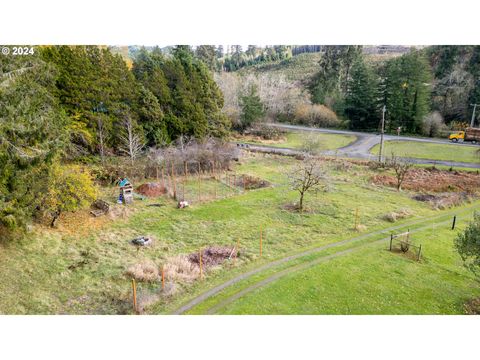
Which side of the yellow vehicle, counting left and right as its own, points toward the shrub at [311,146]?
front

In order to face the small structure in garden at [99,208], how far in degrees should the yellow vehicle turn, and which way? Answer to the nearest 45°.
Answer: approximately 45° to its left

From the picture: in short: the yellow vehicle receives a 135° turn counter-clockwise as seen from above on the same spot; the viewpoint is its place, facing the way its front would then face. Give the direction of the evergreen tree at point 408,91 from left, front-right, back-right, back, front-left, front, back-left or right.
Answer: back

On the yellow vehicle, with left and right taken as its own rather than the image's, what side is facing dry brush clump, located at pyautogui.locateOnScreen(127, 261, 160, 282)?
left

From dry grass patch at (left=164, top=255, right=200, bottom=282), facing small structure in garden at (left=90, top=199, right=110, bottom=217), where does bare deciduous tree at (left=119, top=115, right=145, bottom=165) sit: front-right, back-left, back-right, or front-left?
front-right

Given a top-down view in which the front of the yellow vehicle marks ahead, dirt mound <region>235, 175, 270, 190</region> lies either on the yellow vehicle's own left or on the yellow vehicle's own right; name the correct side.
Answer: on the yellow vehicle's own left

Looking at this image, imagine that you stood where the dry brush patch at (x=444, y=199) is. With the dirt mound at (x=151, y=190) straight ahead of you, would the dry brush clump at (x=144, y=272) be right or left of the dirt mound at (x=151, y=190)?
left

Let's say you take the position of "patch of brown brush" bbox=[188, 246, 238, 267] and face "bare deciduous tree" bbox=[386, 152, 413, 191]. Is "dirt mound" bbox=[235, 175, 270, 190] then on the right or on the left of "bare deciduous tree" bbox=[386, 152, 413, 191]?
left

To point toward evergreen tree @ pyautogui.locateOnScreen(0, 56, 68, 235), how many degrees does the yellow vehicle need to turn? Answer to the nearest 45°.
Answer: approximately 45° to its left

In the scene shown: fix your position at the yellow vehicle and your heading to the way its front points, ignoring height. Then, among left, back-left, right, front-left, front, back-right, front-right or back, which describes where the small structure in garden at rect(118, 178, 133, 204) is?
front-left

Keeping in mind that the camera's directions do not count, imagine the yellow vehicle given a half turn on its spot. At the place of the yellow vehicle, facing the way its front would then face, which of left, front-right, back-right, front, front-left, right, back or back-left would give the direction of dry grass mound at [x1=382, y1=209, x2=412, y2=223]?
right

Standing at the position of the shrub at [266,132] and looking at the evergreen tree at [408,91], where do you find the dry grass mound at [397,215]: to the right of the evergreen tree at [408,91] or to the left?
right

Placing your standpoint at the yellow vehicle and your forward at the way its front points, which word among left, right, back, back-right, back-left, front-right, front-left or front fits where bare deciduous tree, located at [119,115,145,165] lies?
front-left

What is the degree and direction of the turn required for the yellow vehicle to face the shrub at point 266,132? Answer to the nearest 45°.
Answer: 0° — it already faces it

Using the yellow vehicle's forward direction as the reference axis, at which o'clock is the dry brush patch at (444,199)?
The dry brush patch is roughly at 9 o'clock from the yellow vehicle.

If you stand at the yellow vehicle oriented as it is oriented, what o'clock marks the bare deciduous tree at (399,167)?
The bare deciduous tree is roughly at 10 o'clock from the yellow vehicle.

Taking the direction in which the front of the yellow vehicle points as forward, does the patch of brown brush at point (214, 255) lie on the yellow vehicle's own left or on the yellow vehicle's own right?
on the yellow vehicle's own left

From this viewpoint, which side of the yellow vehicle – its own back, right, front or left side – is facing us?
left
